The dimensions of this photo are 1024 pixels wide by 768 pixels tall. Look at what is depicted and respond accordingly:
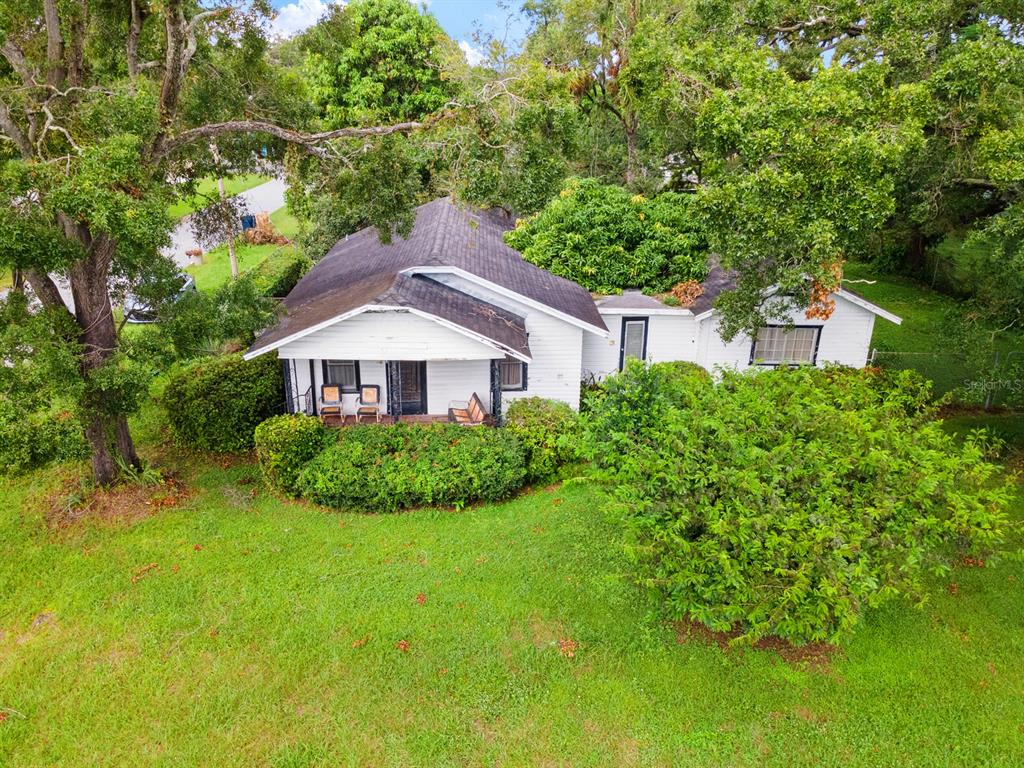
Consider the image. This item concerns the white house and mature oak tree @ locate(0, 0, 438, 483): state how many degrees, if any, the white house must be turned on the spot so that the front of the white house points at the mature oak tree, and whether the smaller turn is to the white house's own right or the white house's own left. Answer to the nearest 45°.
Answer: approximately 45° to the white house's own right

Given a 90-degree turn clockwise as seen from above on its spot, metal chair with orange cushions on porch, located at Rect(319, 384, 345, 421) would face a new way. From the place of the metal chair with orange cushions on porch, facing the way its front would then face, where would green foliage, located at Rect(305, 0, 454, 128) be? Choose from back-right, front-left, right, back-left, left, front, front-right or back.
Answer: right

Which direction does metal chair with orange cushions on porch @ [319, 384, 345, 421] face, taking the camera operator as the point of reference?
facing the viewer

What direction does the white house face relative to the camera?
toward the camera

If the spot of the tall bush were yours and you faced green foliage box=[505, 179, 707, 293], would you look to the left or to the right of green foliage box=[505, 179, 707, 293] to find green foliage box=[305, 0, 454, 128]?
left

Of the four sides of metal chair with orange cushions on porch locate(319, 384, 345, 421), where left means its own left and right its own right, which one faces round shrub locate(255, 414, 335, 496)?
front

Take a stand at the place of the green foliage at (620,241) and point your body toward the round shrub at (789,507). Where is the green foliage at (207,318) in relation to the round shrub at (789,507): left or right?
right

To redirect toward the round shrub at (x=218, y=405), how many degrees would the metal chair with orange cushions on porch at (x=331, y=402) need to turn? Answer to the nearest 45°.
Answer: approximately 90° to its right

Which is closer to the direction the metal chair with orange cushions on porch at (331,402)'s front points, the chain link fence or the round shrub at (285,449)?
the round shrub

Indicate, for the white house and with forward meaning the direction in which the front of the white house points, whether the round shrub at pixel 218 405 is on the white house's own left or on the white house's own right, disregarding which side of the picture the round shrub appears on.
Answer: on the white house's own right

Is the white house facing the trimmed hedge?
yes

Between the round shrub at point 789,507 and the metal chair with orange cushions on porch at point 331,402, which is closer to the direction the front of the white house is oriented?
the round shrub

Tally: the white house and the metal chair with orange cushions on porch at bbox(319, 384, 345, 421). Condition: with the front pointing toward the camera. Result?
2
